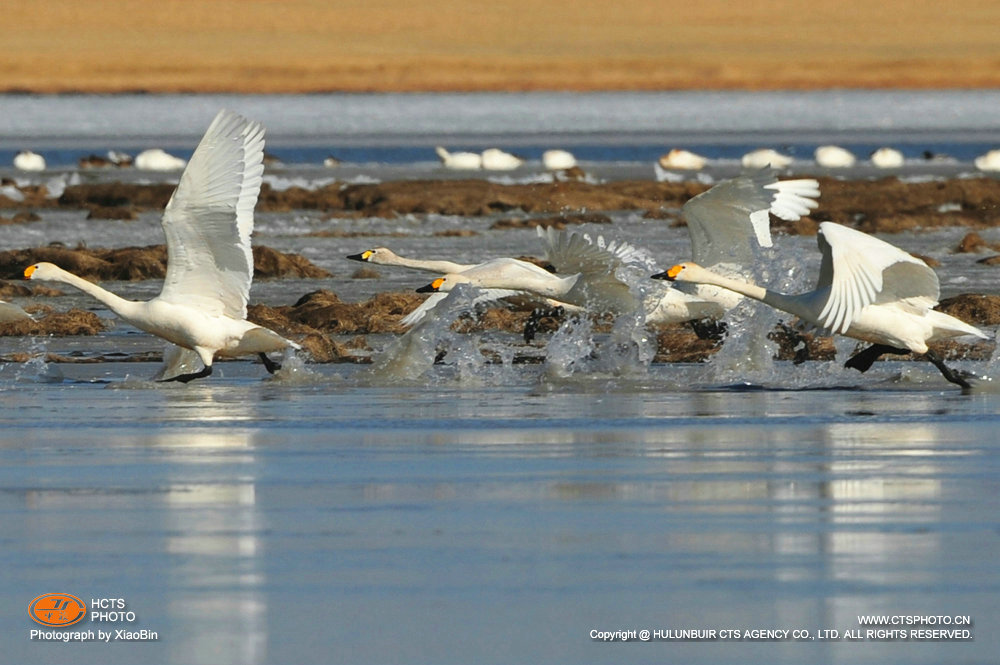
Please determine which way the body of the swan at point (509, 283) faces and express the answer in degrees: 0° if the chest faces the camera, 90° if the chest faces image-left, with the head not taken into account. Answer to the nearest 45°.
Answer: approximately 90°

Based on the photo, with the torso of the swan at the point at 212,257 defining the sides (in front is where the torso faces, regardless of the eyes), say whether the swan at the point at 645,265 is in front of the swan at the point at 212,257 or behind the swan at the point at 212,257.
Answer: behind

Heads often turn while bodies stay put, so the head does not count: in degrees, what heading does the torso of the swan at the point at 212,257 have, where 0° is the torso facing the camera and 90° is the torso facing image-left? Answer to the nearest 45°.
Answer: approximately 90°

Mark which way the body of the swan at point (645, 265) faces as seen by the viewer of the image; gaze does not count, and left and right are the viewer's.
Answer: facing to the left of the viewer

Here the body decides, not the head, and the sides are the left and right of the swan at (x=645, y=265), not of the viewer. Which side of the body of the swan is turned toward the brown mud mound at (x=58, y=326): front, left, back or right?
front

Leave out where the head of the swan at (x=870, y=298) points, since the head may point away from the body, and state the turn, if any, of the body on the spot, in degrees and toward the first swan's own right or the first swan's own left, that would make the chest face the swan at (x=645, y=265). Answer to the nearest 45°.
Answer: approximately 45° to the first swan's own right

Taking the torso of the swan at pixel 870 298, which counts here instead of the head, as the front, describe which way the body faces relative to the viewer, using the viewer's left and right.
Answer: facing to the left of the viewer

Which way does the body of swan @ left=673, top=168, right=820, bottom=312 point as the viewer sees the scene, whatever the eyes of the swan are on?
to the viewer's left

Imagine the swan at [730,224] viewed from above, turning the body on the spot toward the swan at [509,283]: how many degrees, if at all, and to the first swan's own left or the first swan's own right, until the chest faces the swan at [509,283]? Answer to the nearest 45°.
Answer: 0° — it already faces it

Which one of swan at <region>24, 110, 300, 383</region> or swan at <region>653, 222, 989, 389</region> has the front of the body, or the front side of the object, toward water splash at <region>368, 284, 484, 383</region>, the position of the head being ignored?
swan at <region>653, 222, 989, 389</region>
